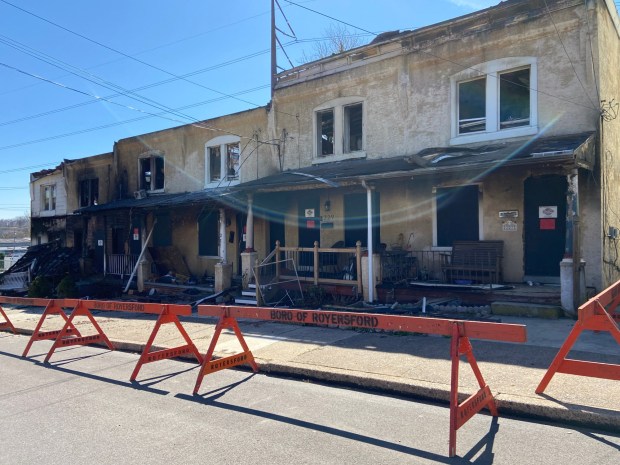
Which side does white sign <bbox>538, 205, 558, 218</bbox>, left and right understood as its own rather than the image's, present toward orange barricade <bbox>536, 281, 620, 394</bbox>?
front

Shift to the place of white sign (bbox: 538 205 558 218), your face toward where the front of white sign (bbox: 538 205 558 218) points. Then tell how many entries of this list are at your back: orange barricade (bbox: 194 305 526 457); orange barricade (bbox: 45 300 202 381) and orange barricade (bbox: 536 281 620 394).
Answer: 0

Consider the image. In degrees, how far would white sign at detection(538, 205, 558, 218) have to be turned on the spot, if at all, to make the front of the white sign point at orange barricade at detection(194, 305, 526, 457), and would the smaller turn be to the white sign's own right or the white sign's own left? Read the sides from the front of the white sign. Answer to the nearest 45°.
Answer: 0° — it already faces it

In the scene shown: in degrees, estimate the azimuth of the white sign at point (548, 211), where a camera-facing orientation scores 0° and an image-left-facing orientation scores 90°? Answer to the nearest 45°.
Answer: approximately 0°

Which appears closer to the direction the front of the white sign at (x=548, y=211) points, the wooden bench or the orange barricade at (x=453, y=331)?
the orange barricade

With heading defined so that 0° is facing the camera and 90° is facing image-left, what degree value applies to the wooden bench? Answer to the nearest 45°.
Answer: approximately 45°

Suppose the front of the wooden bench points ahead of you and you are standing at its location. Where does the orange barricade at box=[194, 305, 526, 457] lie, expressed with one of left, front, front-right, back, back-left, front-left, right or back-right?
front-left

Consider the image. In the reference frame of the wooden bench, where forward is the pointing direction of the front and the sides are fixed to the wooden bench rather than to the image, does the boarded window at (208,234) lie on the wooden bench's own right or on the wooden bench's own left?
on the wooden bench's own right

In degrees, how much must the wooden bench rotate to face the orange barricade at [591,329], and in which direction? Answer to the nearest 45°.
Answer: approximately 45° to its left

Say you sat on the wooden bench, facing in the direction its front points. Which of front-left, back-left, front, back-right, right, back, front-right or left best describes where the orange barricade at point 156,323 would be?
front

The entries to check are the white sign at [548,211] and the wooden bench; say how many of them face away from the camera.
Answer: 0

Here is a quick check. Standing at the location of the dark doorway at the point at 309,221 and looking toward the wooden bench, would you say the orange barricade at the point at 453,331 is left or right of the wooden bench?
right

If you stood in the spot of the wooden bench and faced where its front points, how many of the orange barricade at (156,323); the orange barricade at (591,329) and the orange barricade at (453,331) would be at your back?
0

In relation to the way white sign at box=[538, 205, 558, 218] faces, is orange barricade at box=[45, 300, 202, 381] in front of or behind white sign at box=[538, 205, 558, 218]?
in front

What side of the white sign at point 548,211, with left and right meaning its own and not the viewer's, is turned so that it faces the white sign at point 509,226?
right
